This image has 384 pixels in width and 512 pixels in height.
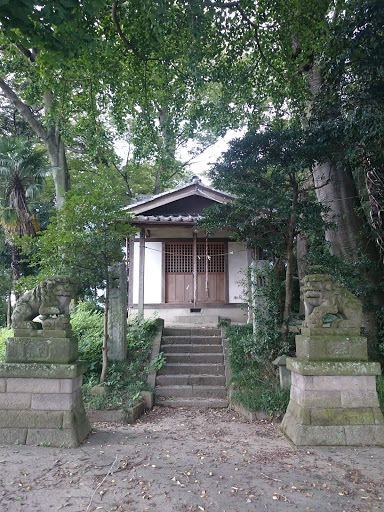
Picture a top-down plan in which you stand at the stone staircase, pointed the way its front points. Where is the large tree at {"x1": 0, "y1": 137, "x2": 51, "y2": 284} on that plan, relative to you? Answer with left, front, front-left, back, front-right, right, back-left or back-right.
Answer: back-right

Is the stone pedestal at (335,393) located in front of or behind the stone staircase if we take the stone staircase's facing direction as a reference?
in front

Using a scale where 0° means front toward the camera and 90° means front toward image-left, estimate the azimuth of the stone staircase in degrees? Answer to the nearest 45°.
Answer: approximately 0°

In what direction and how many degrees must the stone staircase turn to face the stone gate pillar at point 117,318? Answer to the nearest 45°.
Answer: approximately 90° to its right

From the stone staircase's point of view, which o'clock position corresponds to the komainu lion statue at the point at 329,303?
The komainu lion statue is roughly at 11 o'clock from the stone staircase.

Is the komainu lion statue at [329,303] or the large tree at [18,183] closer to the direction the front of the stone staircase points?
the komainu lion statue

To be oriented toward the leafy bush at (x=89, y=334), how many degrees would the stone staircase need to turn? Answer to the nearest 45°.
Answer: approximately 90° to its right

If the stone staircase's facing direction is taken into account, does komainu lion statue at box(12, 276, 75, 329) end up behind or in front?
in front
